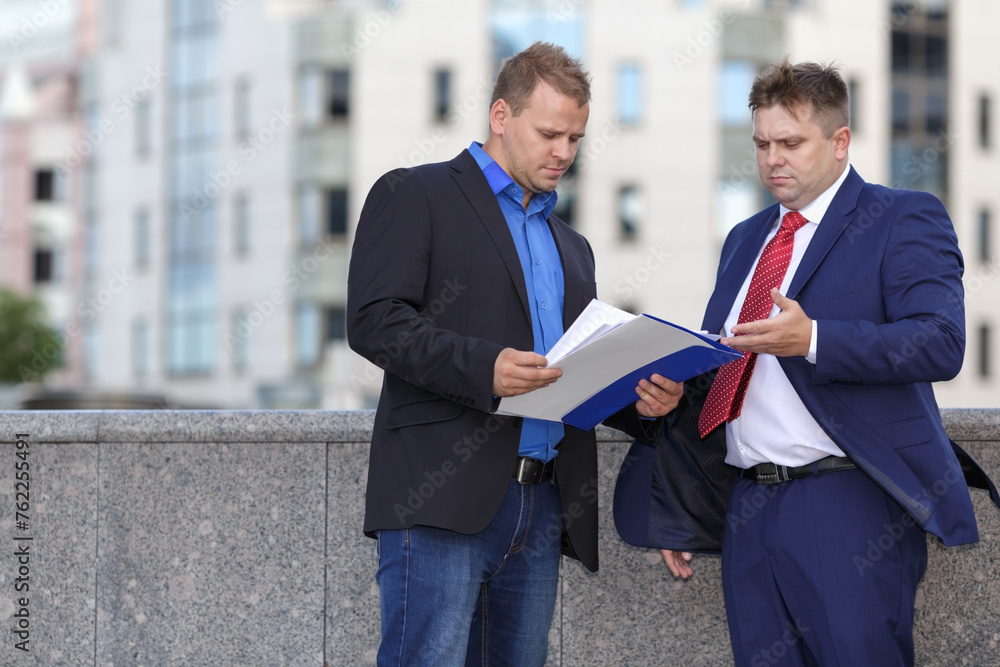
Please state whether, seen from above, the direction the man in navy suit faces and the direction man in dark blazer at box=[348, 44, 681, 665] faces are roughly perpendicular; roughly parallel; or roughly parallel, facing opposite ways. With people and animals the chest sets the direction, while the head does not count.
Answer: roughly perpendicular

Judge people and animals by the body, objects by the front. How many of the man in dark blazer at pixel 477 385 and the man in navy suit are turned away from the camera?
0

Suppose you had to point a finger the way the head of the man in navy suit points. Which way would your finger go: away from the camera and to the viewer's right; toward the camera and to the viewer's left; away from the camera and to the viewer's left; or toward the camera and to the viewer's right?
toward the camera and to the viewer's left

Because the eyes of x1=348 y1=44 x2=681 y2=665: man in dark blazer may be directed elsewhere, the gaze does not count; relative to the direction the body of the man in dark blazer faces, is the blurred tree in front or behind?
behind
